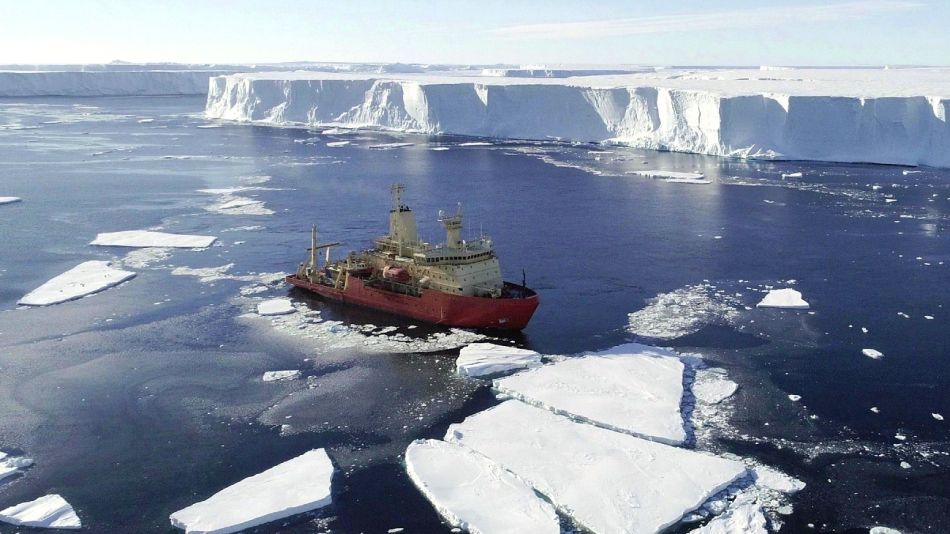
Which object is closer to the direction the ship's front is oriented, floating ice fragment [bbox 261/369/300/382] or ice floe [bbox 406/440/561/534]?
the ice floe

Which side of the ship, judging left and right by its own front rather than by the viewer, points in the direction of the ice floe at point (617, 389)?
front

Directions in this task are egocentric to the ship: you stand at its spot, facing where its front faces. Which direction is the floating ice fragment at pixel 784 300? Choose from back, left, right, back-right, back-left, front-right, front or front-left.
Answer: front-left

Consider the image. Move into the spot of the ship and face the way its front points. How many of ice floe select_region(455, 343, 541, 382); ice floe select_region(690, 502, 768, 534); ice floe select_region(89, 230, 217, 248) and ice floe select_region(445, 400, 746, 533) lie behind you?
1

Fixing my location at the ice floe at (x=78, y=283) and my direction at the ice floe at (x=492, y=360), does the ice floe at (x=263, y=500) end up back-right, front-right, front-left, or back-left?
front-right

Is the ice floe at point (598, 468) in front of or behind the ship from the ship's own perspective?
in front

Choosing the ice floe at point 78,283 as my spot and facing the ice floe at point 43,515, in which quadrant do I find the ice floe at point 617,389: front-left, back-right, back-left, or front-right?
front-left

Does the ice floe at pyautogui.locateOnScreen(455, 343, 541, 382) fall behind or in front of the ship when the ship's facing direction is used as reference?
in front

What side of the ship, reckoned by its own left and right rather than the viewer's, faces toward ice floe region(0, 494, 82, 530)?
right

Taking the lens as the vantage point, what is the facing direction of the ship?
facing the viewer and to the right of the viewer

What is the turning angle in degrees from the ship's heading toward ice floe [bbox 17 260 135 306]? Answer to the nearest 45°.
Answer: approximately 135° to its right

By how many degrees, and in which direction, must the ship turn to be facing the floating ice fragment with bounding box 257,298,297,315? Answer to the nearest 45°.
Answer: approximately 135° to its right

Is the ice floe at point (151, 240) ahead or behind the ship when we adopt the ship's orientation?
behind

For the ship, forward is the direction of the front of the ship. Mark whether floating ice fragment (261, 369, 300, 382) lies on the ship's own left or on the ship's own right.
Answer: on the ship's own right

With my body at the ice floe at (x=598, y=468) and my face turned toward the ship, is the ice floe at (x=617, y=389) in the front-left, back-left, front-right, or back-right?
front-right

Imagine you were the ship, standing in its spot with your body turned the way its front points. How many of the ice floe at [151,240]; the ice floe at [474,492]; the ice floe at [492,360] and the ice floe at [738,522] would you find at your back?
1
